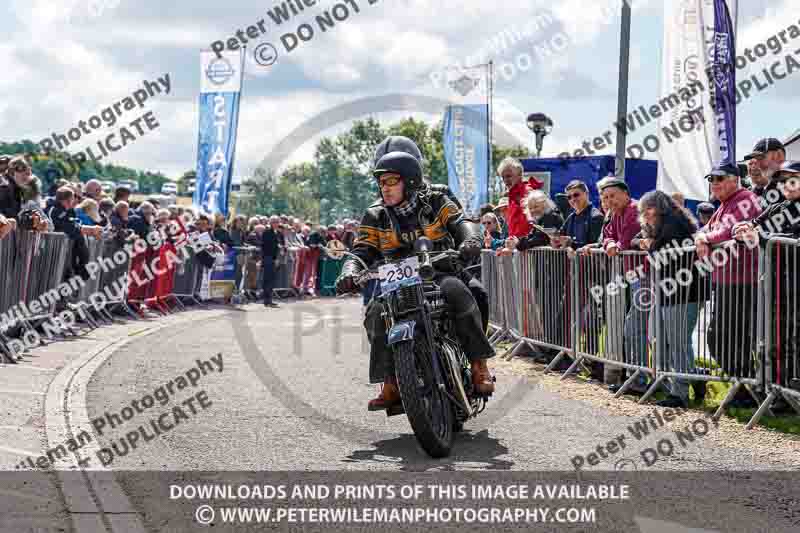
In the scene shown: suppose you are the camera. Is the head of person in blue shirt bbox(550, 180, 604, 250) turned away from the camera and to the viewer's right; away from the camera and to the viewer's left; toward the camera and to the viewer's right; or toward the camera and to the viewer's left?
toward the camera and to the viewer's left

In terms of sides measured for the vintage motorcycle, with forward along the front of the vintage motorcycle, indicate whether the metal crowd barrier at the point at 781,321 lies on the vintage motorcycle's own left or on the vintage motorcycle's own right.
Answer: on the vintage motorcycle's own left

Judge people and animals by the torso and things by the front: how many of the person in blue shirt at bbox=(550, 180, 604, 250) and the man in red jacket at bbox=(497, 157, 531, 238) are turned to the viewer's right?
0

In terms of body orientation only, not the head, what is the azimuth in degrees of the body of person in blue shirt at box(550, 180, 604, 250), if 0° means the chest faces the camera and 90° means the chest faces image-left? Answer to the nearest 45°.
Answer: approximately 45°

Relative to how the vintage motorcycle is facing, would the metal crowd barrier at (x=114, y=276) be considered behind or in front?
behind

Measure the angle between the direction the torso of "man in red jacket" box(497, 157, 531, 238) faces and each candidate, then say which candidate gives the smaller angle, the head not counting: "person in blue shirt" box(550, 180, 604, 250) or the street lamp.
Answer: the person in blue shirt

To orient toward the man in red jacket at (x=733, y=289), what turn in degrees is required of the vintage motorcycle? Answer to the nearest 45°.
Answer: approximately 135° to its left

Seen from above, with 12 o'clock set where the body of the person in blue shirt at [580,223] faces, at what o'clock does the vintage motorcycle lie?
The vintage motorcycle is roughly at 11 o'clock from the person in blue shirt.

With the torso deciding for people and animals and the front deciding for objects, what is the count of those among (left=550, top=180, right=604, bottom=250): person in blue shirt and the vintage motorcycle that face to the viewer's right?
0

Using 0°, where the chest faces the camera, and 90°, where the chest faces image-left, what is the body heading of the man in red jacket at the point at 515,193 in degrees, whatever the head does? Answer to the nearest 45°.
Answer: approximately 45°

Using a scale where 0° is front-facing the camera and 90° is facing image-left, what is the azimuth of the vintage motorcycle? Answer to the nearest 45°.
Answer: approximately 0°
